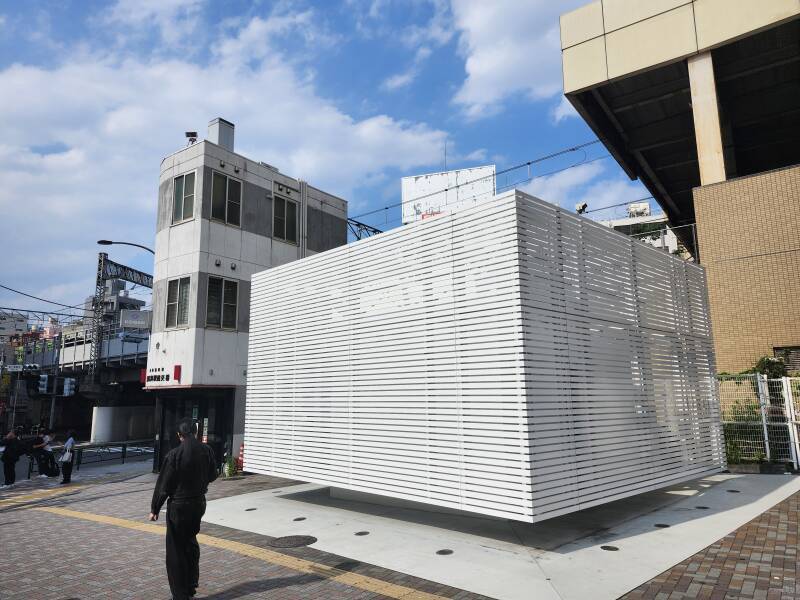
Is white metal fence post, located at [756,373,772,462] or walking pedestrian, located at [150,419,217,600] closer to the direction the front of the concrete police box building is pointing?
the walking pedestrian

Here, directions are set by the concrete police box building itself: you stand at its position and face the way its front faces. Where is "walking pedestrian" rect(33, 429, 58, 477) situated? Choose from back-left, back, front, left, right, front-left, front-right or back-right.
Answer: right

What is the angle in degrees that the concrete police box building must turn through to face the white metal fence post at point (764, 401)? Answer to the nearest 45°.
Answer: approximately 90° to its left

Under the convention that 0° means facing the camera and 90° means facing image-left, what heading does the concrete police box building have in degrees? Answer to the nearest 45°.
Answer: approximately 45°

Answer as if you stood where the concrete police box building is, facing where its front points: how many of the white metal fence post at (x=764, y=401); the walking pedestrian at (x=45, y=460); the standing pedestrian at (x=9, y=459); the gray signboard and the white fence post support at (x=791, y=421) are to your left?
2

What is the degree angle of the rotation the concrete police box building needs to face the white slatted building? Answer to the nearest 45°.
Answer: approximately 90° to its left

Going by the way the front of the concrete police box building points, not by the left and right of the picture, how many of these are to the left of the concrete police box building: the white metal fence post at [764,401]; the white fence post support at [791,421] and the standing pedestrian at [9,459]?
2

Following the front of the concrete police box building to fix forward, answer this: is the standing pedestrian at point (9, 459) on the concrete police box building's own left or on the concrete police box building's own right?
on the concrete police box building's own right

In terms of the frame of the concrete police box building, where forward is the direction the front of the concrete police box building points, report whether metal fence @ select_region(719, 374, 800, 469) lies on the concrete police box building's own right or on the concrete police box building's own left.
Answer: on the concrete police box building's own left

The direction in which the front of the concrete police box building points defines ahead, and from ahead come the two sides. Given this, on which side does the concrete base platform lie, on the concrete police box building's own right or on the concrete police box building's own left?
on the concrete police box building's own left

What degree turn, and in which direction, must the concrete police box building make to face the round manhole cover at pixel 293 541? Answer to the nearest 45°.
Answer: approximately 45° to its left

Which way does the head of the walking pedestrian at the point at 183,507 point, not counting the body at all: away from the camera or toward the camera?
away from the camera
